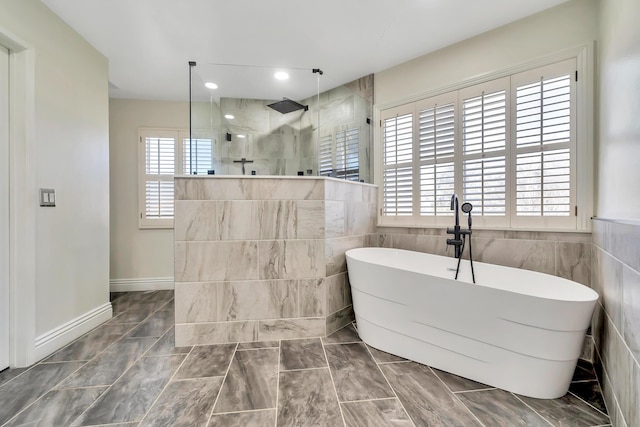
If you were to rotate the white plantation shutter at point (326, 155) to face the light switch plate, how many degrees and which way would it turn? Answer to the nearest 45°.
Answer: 0° — it already faces it

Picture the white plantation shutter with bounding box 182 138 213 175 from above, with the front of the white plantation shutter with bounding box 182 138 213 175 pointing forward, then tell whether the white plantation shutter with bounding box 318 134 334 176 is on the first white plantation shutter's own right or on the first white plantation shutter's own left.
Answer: on the first white plantation shutter's own left

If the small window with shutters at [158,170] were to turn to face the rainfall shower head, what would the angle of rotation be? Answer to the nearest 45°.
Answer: approximately 45° to its left

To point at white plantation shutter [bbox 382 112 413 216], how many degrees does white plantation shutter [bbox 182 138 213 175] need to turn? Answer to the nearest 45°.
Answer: approximately 90° to its left

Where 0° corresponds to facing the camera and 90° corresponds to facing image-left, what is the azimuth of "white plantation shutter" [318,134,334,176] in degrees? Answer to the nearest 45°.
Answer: approximately 45°

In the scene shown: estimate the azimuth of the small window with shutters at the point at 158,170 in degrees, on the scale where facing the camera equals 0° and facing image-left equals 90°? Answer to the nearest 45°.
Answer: approximately 0°

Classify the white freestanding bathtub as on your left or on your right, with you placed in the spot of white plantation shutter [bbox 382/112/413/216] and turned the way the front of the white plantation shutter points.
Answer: on your left

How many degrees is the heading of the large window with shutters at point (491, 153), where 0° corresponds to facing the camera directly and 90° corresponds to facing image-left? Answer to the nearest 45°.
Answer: approximately 45°
